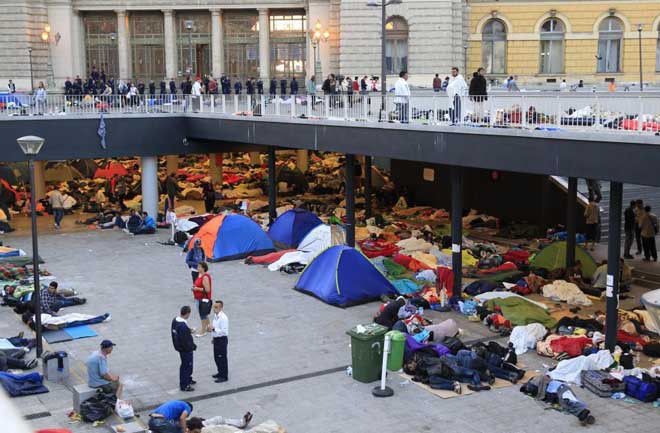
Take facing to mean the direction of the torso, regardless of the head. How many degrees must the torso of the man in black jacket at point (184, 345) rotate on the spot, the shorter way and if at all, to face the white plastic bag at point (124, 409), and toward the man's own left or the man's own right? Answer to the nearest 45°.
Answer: approximately 135° to the man's own right

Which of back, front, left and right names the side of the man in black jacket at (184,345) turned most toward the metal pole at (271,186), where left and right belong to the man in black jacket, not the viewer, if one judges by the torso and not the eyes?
left

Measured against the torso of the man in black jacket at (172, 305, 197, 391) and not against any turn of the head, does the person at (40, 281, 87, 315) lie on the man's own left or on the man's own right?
on the man's own left

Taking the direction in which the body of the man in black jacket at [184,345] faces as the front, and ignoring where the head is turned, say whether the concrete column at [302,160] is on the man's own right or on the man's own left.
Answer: on the man's own left

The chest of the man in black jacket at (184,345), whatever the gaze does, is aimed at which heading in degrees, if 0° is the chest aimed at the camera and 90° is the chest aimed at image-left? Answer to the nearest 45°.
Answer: approximately 270°

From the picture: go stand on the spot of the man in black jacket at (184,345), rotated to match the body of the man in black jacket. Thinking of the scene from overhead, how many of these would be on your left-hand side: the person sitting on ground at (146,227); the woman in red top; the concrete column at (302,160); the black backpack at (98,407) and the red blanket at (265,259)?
4

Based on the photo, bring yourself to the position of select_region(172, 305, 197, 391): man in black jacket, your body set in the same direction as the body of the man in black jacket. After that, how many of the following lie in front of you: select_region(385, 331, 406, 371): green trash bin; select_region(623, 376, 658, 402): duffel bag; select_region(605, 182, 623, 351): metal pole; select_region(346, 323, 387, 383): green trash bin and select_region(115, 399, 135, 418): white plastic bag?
4

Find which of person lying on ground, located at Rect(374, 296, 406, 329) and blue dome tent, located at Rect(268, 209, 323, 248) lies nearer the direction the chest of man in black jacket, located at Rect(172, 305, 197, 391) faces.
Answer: the person lying on ground

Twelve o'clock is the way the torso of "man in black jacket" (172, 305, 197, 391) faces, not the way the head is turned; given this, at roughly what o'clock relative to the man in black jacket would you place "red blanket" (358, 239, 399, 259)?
The red blanket is roughly at 10 o'clock from the man in black jacket.
